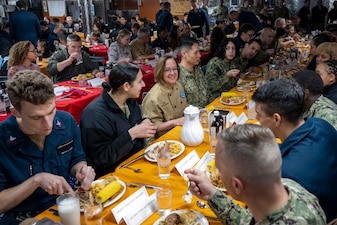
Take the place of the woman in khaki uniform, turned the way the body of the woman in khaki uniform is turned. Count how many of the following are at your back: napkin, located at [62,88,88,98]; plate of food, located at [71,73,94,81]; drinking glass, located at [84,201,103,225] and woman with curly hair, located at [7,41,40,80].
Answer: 3

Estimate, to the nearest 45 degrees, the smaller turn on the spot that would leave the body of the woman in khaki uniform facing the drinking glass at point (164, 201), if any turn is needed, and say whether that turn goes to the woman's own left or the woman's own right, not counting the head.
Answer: approximately 45° to the woman's own right

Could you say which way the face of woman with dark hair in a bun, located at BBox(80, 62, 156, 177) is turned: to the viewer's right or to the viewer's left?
to the viewer's right

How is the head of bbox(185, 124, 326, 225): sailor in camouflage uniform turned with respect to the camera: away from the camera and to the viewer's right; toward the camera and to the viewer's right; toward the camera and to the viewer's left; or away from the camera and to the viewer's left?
away from the camera and to the viewer's left

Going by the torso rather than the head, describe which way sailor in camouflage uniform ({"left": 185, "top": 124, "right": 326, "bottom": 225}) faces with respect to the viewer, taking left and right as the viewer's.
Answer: facing away from the viewer and to the left of the viewer

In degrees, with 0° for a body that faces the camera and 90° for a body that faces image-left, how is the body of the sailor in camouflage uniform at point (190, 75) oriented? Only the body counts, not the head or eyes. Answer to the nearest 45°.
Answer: approximately 315°

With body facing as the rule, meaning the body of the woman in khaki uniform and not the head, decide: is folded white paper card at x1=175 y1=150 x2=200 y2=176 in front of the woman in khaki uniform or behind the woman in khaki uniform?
in front

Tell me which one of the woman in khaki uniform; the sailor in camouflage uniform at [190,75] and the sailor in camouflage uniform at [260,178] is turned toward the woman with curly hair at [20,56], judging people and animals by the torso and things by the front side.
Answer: the sailor in camouflage uniform at [260,178]

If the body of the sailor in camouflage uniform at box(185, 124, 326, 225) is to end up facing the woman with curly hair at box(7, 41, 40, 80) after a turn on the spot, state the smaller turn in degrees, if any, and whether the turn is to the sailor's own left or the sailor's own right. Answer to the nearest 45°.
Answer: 0° — they already face them

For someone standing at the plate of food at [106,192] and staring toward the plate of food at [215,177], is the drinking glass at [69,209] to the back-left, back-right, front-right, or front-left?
back-right

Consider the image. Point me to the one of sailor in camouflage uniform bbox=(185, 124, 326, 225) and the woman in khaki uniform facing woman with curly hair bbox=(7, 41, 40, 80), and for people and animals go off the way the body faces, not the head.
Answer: the sailor in camouflage uniform

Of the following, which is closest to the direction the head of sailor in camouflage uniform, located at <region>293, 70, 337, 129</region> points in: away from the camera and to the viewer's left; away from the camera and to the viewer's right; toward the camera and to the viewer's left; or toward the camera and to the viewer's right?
away from the camera and to the viewer's left

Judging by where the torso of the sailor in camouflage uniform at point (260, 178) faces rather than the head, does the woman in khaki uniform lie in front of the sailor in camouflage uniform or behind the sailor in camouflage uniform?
in front
